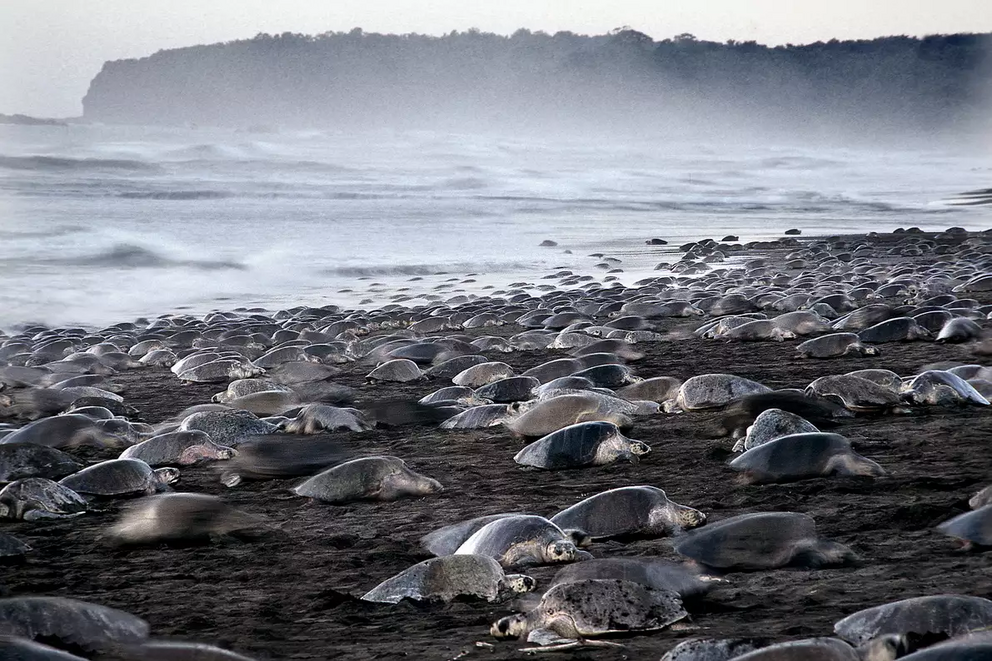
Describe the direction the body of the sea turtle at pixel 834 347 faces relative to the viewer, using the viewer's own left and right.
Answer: facing to the right of the viewer

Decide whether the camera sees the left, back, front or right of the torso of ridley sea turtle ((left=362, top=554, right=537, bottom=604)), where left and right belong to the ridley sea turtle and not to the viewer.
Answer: right

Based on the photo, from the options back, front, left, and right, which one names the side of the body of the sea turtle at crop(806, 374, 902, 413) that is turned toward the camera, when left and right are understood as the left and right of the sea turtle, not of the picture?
right

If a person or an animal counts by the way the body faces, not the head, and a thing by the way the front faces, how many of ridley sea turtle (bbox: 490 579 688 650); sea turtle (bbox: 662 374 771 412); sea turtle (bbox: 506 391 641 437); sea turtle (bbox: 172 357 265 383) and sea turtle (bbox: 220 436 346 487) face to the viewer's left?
3

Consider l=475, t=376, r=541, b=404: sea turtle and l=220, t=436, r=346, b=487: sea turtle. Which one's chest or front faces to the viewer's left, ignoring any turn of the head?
l=220, t=436, r=346, b=487: sea turtle

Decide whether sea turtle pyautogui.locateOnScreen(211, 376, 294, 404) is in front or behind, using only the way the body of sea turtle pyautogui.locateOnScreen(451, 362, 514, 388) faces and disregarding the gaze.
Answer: behind

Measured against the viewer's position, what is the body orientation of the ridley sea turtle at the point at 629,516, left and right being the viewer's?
facing to the right of the viewer

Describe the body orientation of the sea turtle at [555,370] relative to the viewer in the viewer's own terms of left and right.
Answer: facing to the right of the viewer

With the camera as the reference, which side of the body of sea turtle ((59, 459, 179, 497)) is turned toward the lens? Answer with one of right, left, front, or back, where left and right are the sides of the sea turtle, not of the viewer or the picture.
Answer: right

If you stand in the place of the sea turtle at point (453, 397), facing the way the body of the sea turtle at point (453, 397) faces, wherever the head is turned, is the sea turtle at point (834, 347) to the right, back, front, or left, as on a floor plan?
front
